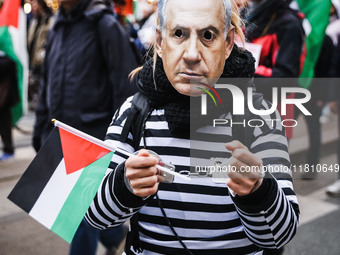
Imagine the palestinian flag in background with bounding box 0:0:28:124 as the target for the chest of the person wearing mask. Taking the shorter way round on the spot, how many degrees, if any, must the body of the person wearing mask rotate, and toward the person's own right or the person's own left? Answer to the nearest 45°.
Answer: approximately 135° to the person's own right

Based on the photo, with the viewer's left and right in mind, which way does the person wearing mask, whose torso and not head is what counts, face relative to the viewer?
facing the viewer

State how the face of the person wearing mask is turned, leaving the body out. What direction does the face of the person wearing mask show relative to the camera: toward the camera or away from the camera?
toward the camera
